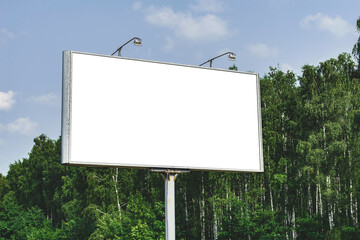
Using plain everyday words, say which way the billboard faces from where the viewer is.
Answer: facing the viewer and to the right of the viewer
